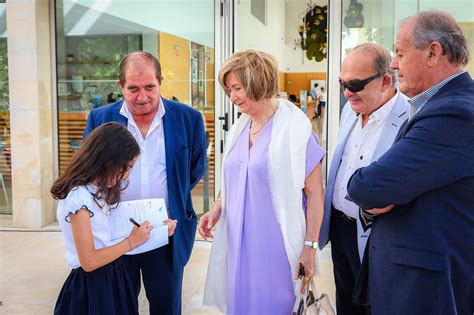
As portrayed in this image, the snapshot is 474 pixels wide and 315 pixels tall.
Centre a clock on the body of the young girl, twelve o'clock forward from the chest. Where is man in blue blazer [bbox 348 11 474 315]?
The man in blue blazer is roughly at 1 o'clock from the young girl.

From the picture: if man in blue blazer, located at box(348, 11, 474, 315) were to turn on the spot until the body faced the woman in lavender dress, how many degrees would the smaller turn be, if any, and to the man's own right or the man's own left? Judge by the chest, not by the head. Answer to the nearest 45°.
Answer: approximately 45° to the man's own right

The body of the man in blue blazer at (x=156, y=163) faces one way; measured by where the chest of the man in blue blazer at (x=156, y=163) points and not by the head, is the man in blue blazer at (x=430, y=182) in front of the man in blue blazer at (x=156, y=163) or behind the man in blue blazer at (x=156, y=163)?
in front

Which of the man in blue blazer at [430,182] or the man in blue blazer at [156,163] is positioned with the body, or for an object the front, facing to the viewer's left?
the man in blue blazer at [430,182]

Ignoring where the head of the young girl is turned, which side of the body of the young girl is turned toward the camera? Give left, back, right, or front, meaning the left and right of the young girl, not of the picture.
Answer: right

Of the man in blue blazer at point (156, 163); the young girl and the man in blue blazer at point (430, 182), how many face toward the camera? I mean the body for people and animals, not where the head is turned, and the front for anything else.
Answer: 1

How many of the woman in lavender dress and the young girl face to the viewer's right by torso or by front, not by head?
1

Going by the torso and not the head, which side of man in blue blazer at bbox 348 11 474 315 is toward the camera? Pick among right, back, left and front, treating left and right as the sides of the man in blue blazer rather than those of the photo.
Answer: left

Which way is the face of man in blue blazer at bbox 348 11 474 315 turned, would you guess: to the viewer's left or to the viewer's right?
to the viewer's left
